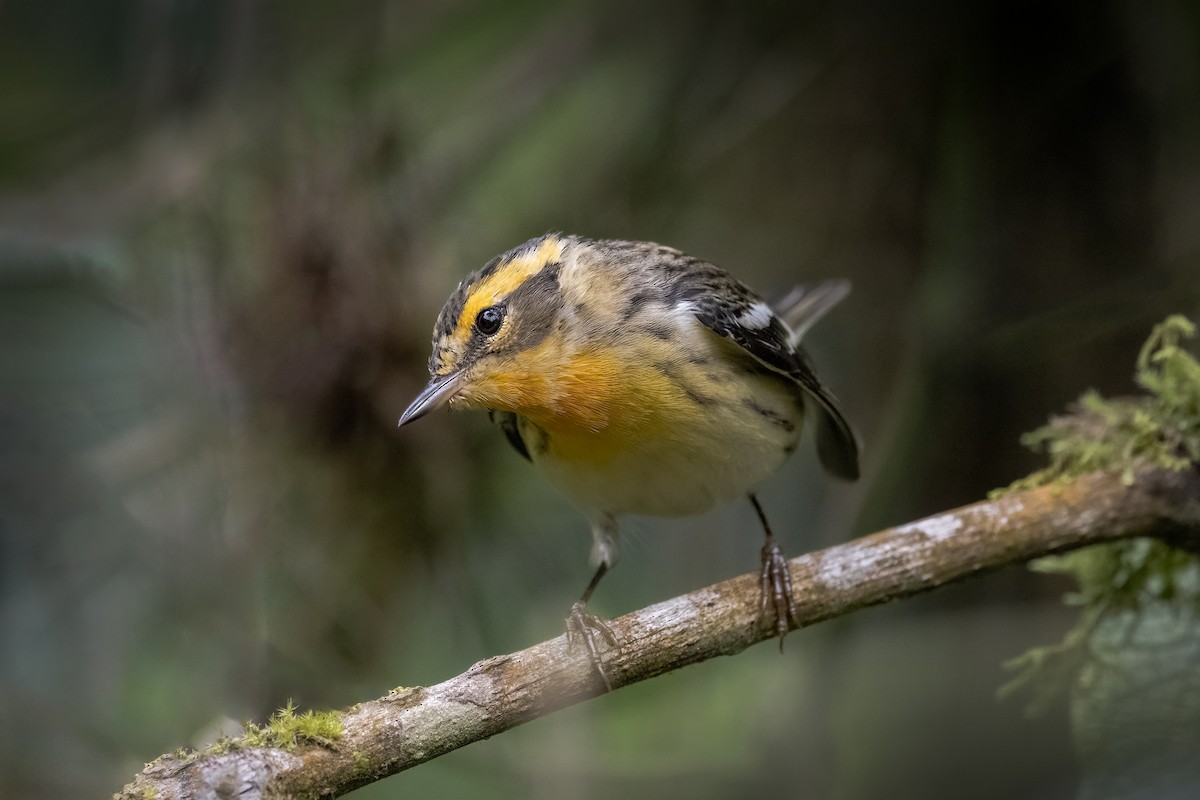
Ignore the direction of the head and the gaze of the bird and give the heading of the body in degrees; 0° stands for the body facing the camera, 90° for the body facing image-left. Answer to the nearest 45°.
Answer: approximately 45°

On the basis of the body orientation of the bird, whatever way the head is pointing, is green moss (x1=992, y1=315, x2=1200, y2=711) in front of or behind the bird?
behind

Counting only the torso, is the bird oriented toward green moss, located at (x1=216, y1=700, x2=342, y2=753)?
yes
